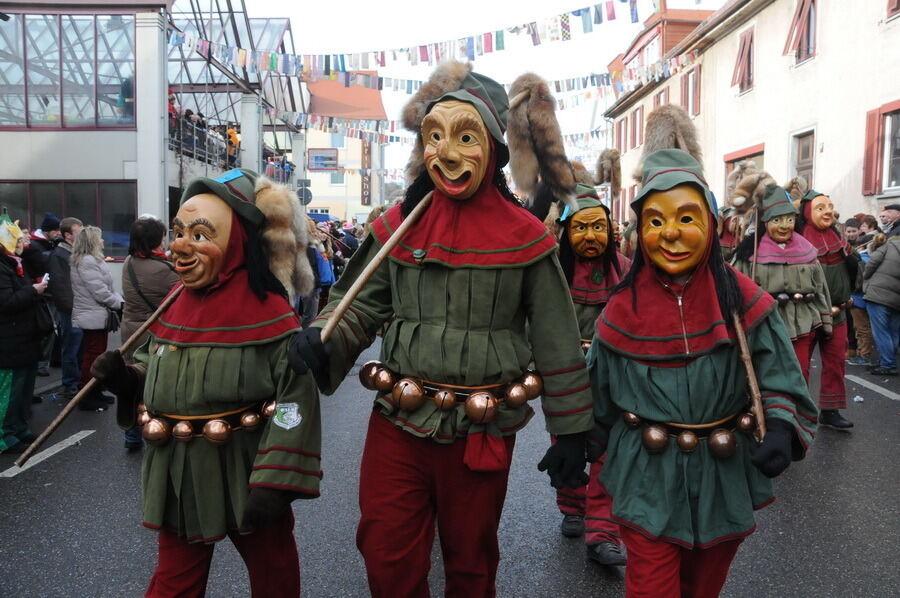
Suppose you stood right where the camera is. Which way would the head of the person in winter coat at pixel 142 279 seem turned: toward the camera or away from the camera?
away from the camera

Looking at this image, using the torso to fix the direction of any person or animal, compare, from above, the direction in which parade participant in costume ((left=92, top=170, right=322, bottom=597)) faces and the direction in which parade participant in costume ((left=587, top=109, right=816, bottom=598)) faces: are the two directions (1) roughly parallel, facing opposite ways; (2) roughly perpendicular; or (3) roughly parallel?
roughly parallel

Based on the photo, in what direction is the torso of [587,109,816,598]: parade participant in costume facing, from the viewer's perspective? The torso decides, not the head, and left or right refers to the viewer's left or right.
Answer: facing the viewer

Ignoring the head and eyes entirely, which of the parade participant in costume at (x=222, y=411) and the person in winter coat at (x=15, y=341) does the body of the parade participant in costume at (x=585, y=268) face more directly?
the parade participant in costume

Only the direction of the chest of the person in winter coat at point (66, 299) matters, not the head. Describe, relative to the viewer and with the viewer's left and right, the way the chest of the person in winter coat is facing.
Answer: facing to the right of the viewer

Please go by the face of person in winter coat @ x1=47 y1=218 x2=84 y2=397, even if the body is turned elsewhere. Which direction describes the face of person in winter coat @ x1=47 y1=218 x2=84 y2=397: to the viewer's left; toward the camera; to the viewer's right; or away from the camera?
to the viewer's right

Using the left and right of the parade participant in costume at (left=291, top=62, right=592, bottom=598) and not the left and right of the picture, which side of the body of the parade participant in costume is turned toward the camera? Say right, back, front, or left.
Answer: front

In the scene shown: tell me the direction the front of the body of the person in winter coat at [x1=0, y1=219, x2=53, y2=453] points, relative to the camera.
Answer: to the viewer's right

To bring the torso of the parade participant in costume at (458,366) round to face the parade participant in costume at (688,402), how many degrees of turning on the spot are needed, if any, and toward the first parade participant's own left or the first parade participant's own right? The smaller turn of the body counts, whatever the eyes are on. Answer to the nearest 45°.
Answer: approximately 90° to the first parade participant's own left

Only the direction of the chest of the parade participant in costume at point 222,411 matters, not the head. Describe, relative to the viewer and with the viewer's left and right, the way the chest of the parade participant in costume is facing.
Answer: facing the viewer and to the left of the viewer
